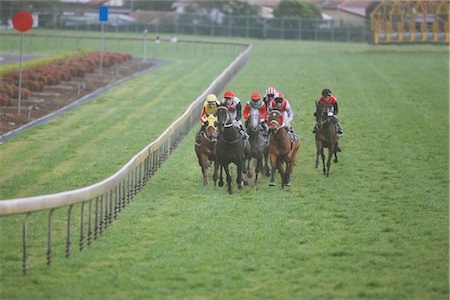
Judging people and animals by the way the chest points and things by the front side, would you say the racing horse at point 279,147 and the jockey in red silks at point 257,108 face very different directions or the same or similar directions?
same or similar directions

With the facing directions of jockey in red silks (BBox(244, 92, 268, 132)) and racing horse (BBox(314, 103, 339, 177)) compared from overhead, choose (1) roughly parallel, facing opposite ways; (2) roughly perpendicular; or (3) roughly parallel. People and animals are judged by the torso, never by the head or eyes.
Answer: roughly parallel

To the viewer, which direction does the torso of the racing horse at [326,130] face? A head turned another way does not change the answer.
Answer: toward the camera

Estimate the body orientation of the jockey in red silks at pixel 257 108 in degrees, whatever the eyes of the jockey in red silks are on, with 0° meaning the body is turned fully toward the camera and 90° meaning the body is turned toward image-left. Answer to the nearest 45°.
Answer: approximately 0°

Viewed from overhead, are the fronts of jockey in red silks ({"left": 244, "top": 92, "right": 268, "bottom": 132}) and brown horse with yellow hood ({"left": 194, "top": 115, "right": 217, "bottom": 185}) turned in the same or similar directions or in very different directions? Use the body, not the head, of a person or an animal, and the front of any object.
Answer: same or similar directions

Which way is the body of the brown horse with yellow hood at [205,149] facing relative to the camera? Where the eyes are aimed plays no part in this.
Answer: toward the camera

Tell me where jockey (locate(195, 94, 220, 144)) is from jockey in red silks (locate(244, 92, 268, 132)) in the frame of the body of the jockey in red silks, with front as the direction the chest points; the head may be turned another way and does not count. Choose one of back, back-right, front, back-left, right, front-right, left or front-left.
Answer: front-right

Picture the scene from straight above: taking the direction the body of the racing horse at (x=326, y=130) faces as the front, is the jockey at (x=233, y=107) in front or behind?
in front

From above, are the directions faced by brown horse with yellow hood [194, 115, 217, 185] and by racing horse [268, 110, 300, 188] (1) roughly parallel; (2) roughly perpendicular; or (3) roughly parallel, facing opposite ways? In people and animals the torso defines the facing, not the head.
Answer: roughly parallel

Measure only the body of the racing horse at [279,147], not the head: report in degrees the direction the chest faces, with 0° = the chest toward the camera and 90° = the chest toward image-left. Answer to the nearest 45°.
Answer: approximately 0°

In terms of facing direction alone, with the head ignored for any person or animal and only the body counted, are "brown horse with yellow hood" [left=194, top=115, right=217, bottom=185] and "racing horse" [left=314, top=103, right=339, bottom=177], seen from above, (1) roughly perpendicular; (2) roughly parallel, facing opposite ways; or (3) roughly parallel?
roughly parallel
